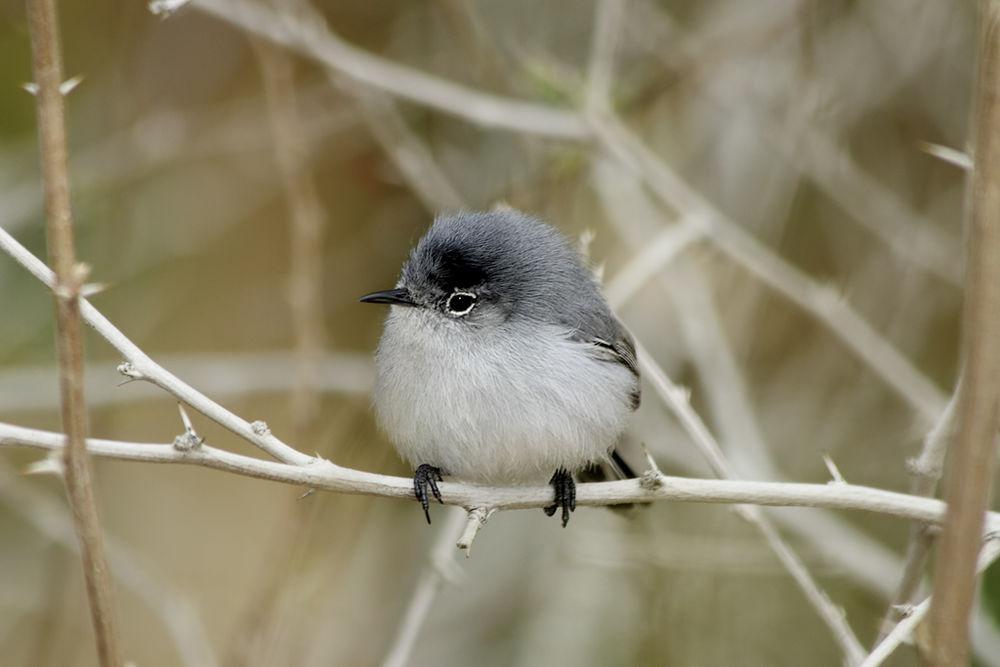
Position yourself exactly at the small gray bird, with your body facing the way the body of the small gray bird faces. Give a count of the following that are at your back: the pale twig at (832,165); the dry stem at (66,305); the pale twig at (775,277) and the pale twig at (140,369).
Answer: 2

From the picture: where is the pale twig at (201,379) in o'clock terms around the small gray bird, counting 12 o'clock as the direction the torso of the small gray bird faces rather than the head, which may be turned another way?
The pale twig is roughly at 3 o'clock from the small gray bird.

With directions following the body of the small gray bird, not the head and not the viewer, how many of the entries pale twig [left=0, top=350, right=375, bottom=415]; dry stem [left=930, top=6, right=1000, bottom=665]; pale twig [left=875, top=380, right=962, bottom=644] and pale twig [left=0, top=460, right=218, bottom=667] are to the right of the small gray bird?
2

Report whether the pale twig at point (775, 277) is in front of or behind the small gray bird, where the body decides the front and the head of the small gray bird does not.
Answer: behind

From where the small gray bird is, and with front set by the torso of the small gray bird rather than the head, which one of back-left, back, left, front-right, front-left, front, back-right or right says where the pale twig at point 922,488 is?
back-left

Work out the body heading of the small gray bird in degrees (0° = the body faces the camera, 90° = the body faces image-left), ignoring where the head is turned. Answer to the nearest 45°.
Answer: approximately 45°

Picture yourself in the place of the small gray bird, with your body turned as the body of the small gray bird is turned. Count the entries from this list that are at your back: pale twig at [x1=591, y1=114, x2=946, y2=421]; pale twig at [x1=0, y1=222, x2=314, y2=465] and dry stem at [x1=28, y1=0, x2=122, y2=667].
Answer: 1
